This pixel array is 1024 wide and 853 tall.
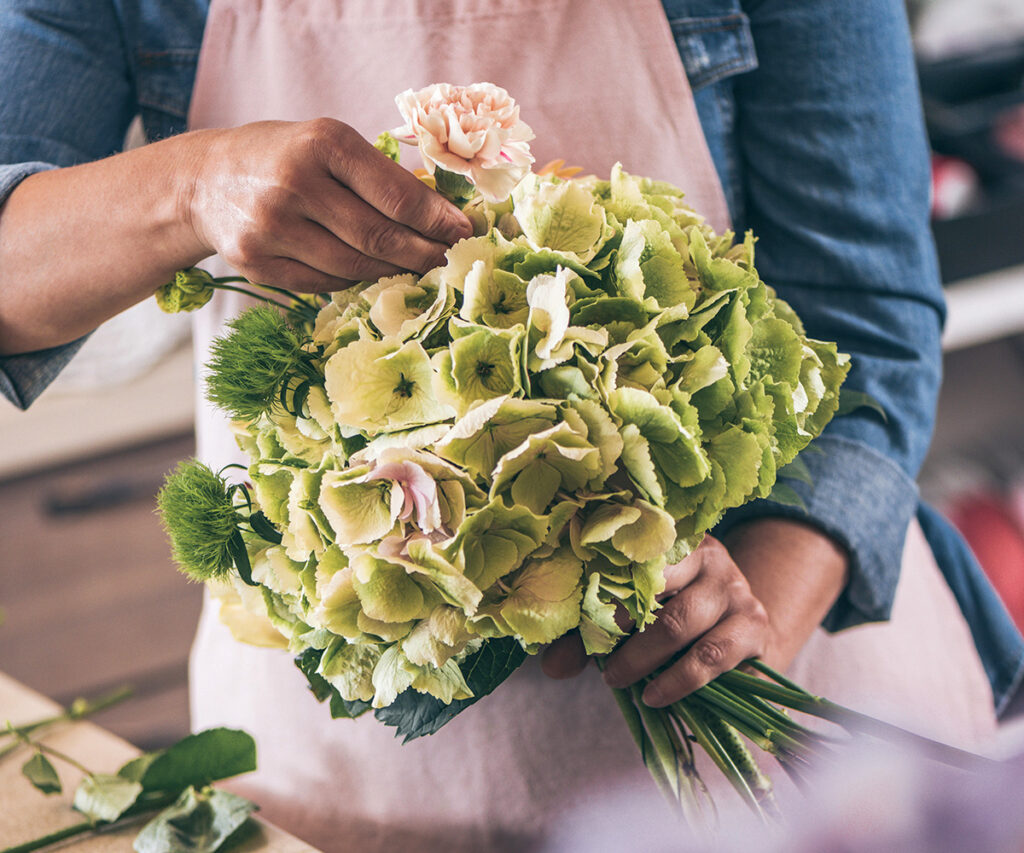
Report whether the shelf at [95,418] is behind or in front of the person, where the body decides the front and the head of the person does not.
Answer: behind

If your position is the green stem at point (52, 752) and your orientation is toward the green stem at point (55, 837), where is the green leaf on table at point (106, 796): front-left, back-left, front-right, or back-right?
front-left

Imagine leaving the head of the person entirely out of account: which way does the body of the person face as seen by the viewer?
toward the camera

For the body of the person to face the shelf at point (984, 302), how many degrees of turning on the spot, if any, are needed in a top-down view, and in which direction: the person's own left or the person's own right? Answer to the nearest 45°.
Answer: approximately 135° to the person's own left
